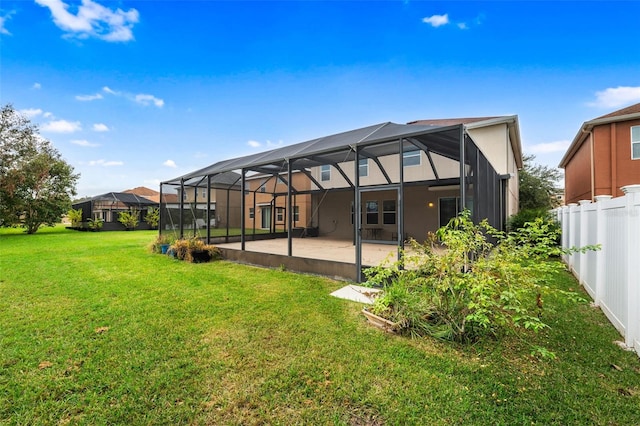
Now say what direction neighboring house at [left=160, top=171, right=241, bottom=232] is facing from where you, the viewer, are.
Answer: facing away from the viewer and to the right of the viewer

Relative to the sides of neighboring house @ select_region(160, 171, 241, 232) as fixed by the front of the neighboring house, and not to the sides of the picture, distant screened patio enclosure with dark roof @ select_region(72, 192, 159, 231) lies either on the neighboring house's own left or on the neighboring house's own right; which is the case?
on the neighboring house's own left

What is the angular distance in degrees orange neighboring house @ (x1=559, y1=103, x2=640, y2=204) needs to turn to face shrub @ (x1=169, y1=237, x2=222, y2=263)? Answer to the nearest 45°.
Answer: approximately 135° to its left

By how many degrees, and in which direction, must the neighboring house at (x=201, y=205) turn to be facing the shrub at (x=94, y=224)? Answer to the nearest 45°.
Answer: approximately 90° to its left

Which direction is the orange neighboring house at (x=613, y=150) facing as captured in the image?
away from the camera

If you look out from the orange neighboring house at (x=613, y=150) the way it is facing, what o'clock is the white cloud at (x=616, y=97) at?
The white cloud is roughly at 12 o'clock from the orange neighboring house.

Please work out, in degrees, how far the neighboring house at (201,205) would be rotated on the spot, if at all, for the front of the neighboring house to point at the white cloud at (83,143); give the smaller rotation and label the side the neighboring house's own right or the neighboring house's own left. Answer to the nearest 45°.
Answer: approximately 90° to the neighboring house's own left

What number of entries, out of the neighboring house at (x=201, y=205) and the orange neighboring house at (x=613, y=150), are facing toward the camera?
0
